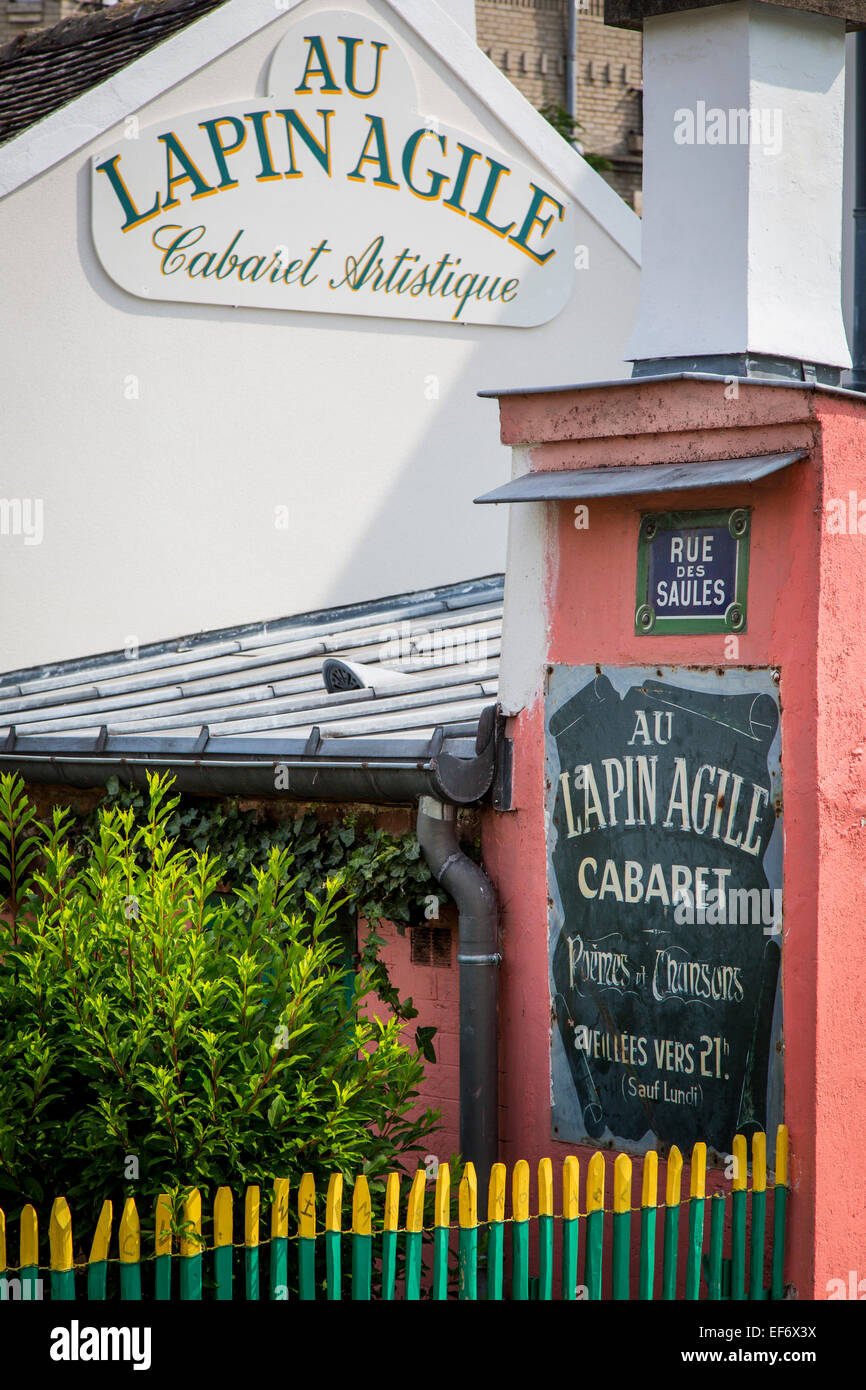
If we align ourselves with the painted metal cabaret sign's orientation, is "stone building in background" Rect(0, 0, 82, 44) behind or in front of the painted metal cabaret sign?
behind

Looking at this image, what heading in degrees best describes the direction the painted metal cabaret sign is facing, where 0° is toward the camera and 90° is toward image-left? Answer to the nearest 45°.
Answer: approximately 0°

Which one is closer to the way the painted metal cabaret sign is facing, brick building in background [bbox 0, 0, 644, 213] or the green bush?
the green bush

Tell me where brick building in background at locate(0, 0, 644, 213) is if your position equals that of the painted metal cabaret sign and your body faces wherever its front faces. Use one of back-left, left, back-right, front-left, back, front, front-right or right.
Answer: back

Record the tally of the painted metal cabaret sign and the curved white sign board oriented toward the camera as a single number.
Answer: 2

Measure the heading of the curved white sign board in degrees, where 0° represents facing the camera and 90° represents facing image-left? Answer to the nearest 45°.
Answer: approximately 0°

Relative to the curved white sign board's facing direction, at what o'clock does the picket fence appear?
The picket fence is roughly at 12 o'clock from the curved white sign board.

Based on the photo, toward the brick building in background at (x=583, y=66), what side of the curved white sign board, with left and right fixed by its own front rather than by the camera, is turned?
back

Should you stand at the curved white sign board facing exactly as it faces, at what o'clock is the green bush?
The green bush is roughly at 12 o'clock from the curved white sign board.

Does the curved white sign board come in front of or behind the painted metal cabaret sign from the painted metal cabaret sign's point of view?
behind
